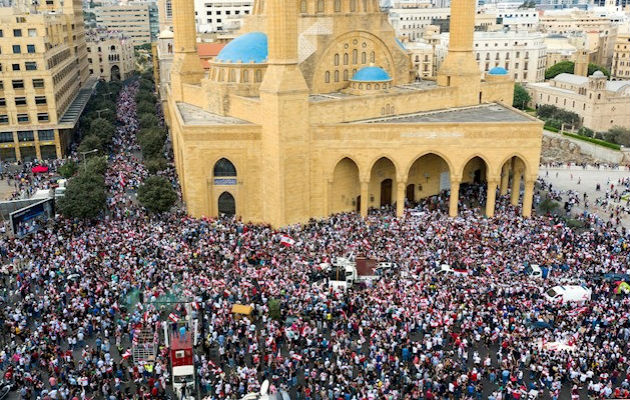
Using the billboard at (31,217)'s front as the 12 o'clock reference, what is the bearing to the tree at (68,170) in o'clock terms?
The tree is roughly at 8 o'clock from the billboard.

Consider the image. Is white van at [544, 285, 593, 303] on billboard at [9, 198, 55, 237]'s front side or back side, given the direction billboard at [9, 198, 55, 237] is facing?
on the front side

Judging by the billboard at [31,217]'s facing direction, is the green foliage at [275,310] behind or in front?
in front

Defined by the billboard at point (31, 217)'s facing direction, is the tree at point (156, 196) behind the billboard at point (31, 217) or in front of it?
in front

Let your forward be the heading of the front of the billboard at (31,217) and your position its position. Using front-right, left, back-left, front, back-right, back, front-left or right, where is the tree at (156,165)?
left

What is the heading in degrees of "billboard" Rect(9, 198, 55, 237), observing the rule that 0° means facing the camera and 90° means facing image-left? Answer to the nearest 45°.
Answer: approximately 315°

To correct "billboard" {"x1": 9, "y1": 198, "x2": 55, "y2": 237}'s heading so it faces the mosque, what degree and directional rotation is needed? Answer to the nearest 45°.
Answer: approximately 45° to its left
